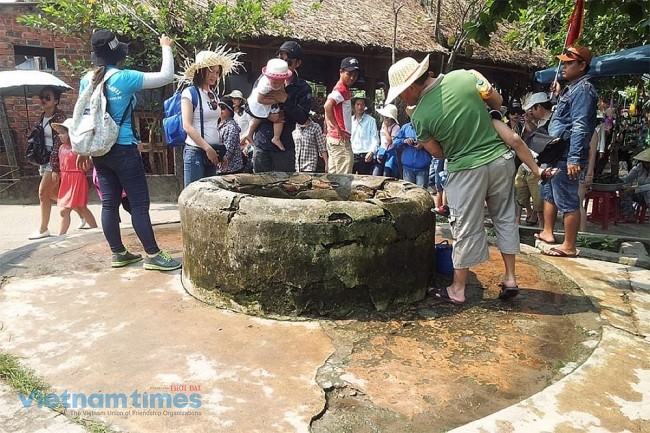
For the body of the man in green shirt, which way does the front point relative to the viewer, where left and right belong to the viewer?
facing away from the viewer and to the left of the viewer

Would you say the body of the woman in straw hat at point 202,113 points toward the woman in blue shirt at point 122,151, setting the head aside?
no

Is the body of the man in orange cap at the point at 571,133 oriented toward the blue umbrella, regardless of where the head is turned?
no

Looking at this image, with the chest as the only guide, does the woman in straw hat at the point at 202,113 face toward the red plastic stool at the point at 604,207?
no

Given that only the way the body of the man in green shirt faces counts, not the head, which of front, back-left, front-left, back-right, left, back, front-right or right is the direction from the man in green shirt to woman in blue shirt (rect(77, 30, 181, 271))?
front-left

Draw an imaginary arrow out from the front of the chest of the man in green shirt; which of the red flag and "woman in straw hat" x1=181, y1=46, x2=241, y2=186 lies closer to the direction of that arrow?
the woman in straw hat

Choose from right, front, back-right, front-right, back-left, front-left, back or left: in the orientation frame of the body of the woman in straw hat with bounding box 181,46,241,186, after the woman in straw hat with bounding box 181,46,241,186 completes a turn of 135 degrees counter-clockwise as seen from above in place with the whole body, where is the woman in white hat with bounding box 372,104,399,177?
front-right

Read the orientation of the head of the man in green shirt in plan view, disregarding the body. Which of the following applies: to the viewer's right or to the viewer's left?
to the viewer's left

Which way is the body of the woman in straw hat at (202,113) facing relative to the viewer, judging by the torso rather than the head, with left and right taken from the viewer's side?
facing the viewer and to the right of the viewer
